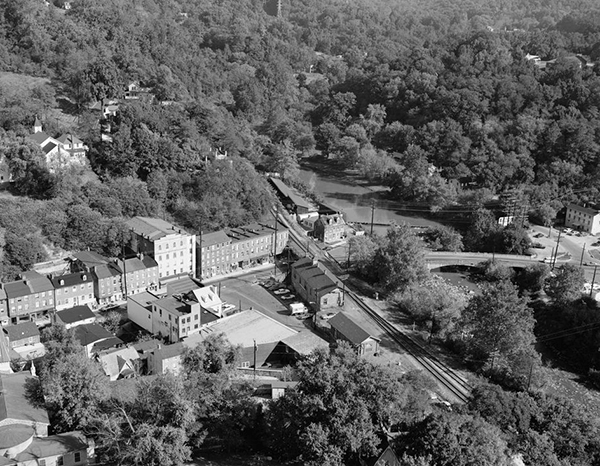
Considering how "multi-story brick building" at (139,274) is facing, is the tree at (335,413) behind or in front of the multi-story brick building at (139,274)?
in front

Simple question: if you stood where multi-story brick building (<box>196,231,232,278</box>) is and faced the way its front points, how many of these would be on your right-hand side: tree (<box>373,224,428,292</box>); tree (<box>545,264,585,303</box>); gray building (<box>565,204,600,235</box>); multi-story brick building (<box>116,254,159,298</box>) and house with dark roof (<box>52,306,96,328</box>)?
2

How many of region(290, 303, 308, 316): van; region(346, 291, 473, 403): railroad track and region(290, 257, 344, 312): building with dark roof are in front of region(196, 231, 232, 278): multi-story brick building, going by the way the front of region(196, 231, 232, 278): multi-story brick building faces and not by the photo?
3

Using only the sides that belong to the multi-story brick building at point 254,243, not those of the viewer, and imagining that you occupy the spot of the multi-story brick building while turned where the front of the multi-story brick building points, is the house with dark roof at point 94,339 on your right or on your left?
on your right

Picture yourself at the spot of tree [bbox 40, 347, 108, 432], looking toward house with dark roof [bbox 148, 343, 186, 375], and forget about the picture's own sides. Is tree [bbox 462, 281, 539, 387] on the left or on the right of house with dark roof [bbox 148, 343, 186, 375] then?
right

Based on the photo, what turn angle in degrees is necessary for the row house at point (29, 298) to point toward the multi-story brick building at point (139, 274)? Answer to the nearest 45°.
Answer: approximately 45° to its left

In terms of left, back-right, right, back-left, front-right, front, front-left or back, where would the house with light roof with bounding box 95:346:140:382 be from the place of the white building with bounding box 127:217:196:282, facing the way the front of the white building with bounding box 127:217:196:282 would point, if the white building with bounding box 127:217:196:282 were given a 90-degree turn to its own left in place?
back-right

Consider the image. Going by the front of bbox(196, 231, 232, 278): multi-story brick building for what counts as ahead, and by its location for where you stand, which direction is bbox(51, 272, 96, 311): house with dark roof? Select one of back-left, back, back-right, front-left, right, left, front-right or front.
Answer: right

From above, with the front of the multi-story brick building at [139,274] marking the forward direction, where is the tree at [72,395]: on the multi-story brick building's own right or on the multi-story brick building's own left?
on the multi-story brick building's own right

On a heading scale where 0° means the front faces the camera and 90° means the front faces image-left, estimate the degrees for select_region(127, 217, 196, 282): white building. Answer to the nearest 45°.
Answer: approximately 315°

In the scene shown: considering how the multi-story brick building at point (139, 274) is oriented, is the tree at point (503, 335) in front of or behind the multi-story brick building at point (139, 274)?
in front

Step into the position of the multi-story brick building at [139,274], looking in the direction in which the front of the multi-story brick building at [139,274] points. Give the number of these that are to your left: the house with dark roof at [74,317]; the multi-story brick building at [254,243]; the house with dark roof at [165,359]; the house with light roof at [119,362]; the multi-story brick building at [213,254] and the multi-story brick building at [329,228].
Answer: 3

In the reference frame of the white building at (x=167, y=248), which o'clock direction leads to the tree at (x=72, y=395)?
The tree is roughly at 2 o'clock from the white building.
